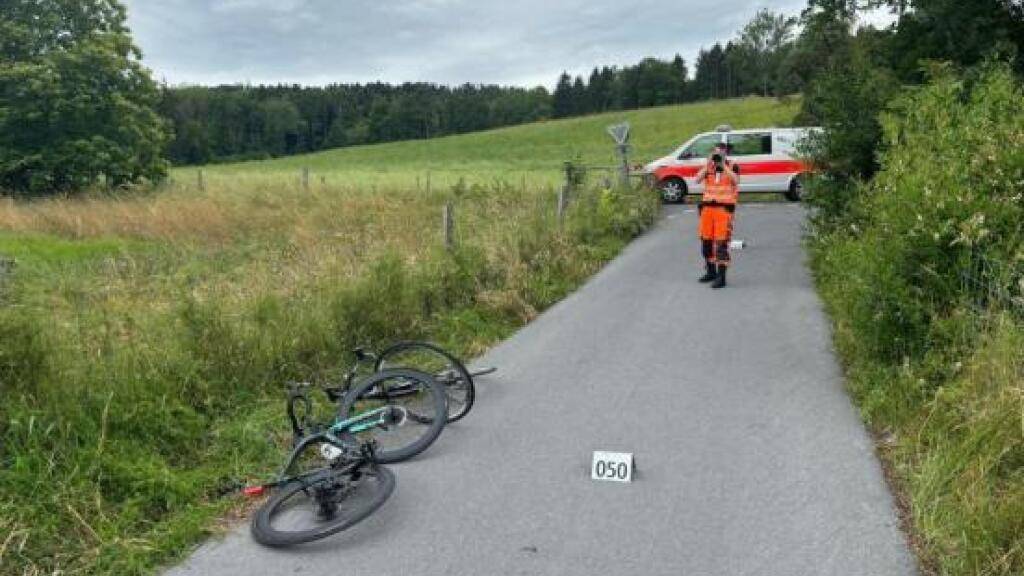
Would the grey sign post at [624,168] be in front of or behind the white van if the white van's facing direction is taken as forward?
in front

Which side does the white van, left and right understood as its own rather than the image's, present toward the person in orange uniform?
left

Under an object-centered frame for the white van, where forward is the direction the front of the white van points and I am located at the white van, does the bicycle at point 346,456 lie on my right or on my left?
on my left

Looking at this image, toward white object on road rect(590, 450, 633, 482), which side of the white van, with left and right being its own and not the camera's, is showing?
left

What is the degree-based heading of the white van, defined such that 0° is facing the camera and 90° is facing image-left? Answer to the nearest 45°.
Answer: approximately 90°

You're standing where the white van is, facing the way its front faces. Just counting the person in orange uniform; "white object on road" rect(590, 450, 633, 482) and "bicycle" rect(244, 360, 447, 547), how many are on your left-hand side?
3
